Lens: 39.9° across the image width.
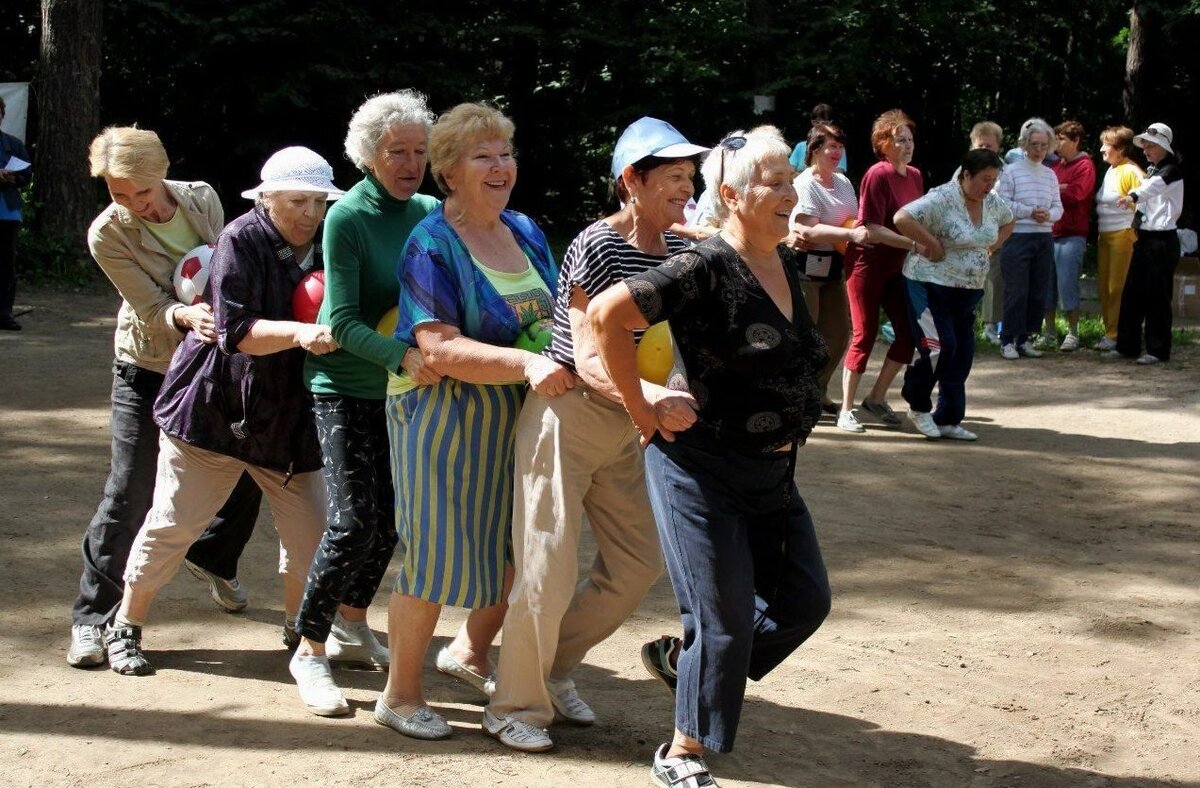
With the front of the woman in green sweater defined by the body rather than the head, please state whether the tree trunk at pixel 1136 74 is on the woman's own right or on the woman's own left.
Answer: on the woman's own left

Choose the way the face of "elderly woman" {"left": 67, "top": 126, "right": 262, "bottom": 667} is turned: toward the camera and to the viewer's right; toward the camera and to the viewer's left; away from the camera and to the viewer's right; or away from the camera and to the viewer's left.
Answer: toward the camera and to the viewer's right

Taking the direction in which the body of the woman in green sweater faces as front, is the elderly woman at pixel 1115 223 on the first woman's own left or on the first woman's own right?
on the first woman's own left

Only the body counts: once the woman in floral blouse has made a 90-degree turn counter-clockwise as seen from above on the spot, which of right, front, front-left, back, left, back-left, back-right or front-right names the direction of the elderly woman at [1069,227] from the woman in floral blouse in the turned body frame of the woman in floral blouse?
front-left

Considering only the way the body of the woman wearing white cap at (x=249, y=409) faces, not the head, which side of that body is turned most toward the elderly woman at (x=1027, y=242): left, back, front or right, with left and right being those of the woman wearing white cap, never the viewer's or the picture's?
left

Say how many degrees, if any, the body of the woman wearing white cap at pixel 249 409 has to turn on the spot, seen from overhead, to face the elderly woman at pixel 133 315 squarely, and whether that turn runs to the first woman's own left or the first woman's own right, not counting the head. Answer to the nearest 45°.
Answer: approximately 180°

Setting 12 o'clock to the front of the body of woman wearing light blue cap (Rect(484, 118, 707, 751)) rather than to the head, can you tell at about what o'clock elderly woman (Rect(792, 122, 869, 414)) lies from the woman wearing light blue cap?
The elderly woman is roughly at 8 o'clock from the woman wearing light blue cap.

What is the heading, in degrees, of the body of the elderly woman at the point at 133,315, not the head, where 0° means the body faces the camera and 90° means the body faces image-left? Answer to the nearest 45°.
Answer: approximately 315°

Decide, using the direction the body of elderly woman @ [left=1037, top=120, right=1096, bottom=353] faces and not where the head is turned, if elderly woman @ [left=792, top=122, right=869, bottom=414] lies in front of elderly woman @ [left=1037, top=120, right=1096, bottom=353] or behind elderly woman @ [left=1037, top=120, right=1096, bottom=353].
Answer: in front

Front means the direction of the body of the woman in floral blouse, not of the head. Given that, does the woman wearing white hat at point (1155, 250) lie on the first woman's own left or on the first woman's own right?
on the first woman's own left

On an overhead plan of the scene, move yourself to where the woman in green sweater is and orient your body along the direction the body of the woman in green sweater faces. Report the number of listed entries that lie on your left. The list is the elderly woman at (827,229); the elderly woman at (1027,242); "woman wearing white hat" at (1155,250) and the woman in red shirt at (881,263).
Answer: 4
